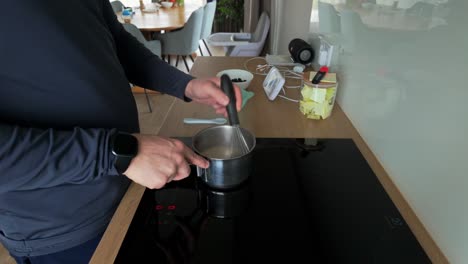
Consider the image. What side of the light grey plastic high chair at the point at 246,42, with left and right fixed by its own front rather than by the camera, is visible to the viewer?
left

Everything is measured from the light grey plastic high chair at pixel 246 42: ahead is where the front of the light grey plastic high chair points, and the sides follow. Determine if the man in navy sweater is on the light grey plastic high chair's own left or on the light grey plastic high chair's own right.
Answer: on the light grey plastic high chair's own left

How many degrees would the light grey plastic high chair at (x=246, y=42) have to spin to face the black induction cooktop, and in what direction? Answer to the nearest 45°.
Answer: approximately 90° to its left

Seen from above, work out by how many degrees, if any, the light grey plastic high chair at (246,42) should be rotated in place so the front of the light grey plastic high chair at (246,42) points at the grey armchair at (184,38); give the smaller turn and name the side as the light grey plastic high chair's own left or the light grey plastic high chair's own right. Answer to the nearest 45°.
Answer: approximately 45° to the light grey plastic high chair's own right

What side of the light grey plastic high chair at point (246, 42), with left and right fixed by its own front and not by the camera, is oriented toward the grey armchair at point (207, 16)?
right

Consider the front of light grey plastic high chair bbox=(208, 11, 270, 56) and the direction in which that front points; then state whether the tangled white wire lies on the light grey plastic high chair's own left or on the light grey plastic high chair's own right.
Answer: on the light grey plastic high chair's own left

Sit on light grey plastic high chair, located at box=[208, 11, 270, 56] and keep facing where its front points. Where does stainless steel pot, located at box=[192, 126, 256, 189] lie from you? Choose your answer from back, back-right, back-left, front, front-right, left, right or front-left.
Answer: left
